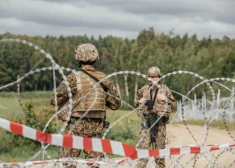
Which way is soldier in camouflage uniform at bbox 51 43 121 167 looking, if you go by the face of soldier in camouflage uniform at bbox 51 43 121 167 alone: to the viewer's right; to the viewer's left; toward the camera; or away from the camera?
away from the camera

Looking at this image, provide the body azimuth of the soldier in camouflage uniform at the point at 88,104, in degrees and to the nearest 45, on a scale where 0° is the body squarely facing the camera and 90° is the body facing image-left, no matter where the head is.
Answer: approximately 180°
